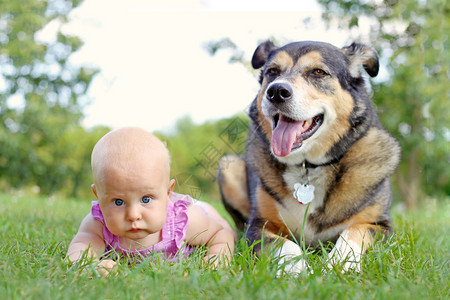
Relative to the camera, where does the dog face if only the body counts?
toward the camera
